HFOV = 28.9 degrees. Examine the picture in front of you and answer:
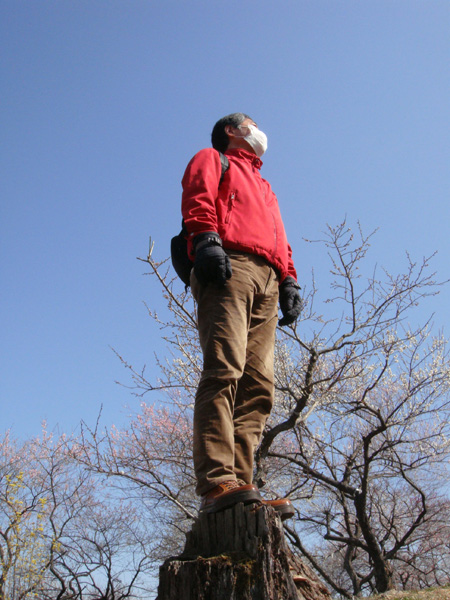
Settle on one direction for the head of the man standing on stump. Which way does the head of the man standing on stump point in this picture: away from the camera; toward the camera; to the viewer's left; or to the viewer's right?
to the viewer's right

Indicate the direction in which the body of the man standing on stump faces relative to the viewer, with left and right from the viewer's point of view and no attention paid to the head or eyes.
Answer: facing the viewer and to the right of the viewer
